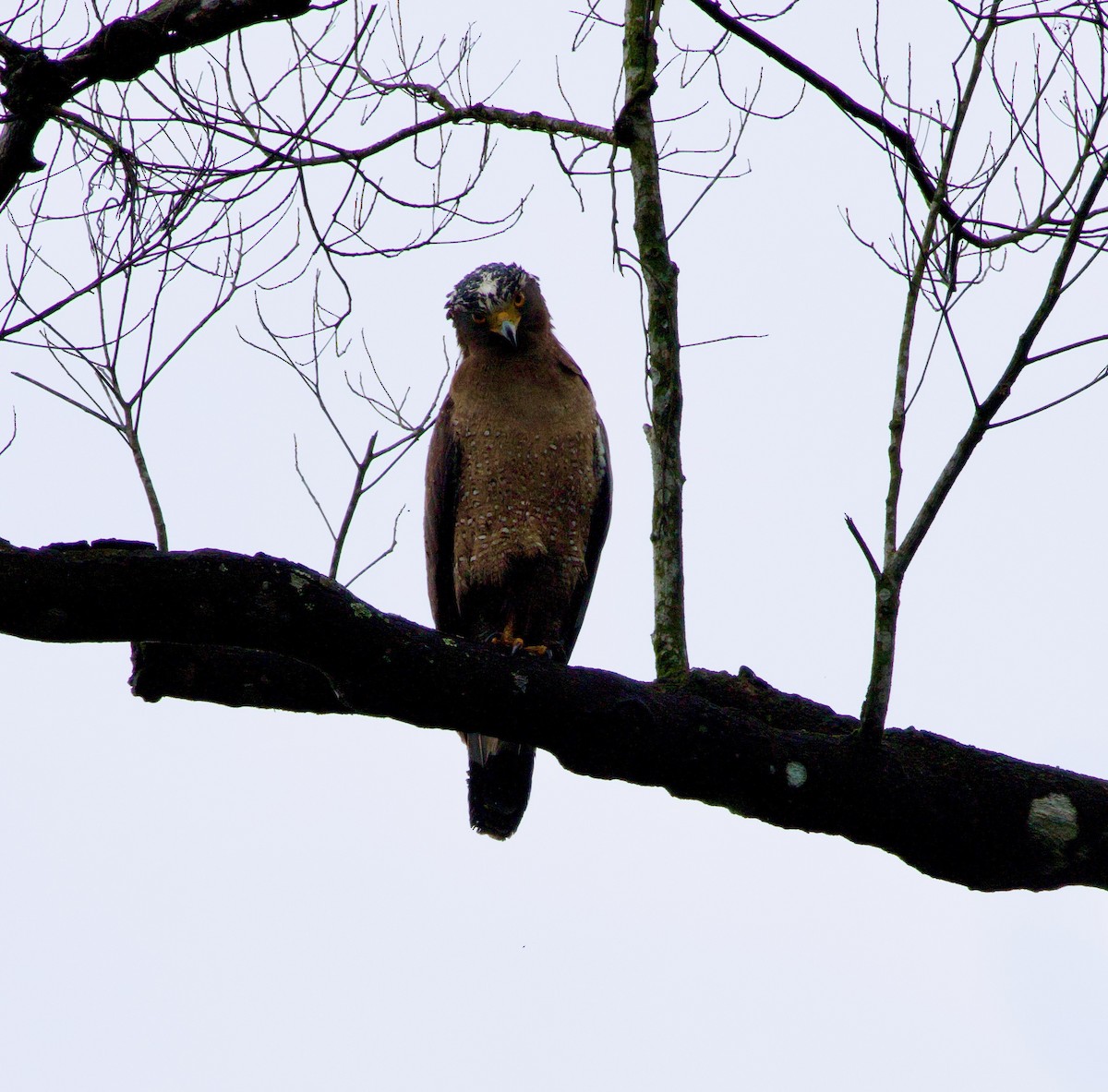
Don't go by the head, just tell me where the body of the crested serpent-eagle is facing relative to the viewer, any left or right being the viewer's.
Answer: facing the viewer
